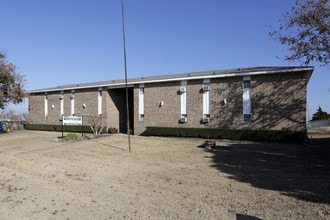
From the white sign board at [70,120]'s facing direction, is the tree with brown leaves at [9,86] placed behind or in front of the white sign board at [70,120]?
behind

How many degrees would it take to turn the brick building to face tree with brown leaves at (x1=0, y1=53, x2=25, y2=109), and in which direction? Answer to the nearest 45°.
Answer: approximately 90° to its right

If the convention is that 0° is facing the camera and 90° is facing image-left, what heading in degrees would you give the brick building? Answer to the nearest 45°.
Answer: approximately 45°

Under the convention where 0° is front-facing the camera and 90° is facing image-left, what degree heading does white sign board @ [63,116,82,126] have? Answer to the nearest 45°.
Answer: approximately 0°
